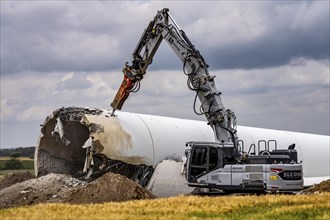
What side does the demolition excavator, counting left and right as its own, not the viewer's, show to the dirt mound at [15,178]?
front

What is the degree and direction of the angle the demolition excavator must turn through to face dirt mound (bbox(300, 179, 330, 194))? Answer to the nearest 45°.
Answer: approximately 180°

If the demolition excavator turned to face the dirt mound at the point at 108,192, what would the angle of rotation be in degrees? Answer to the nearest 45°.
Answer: approximately 45° to its left

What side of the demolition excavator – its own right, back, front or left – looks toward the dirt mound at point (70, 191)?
front

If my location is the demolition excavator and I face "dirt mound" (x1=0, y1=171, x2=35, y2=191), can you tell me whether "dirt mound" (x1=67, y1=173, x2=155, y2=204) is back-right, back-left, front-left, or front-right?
front-left

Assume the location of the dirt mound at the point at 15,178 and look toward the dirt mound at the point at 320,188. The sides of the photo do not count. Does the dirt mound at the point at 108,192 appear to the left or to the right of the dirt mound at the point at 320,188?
right

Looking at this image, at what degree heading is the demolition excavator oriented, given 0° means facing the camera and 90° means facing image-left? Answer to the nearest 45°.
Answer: approximately 90°
